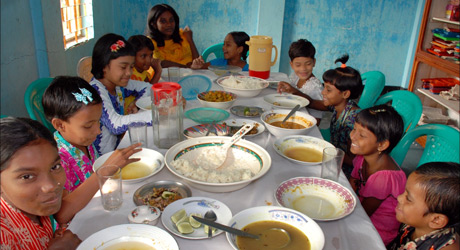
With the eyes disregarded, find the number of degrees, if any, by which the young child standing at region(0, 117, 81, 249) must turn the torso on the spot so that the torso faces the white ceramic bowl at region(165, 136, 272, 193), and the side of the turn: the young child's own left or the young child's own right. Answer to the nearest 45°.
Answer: approximately 45° to the young child's own left

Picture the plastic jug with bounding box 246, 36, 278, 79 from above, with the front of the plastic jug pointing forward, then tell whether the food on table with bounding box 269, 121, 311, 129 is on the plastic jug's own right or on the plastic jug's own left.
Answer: on the plastic jug's own left

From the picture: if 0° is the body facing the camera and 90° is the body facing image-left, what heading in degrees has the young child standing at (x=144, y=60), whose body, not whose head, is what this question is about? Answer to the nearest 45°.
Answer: approximately 315°

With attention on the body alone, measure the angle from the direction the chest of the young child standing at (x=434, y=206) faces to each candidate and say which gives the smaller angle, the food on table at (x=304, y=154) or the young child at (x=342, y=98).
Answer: the food on table

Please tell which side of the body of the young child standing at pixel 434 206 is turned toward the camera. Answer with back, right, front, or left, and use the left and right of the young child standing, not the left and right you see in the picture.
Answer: left

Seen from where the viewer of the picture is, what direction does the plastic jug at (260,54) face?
facing to the left of the viewer

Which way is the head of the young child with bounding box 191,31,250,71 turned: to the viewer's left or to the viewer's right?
to the viewer's left
